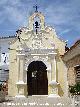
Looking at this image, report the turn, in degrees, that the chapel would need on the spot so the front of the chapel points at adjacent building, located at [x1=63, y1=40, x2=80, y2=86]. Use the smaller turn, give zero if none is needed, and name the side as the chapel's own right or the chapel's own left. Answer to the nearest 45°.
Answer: approximately 45° to the chapel's own left

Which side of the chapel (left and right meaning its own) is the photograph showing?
front
